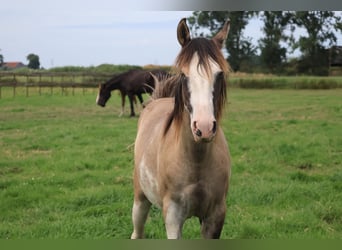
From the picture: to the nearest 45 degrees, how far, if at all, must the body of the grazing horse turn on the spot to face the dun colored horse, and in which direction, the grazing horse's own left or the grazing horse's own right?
approximately 90° to the grazing horse's own left

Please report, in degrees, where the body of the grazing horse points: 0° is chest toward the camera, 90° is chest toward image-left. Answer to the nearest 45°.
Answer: approximately 90°
